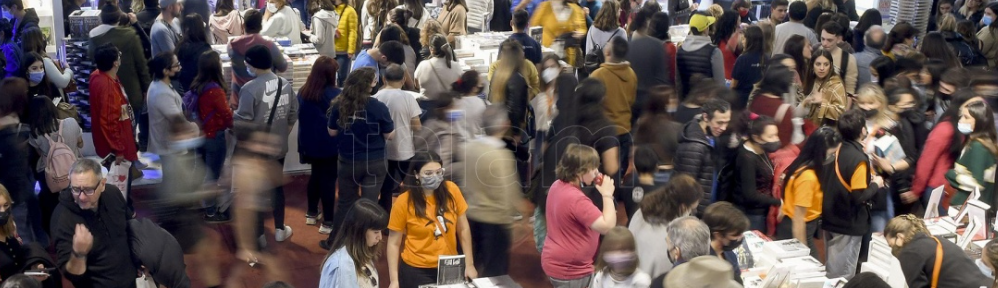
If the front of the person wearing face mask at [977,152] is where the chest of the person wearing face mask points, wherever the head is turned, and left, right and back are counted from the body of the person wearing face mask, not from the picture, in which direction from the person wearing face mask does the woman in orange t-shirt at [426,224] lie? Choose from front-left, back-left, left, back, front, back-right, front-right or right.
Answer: front-left

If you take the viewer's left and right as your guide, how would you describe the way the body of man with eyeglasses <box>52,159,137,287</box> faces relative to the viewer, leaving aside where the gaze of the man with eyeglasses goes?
facing the viewer

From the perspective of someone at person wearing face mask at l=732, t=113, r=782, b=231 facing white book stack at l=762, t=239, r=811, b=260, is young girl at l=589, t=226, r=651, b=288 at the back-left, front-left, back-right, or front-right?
front-right

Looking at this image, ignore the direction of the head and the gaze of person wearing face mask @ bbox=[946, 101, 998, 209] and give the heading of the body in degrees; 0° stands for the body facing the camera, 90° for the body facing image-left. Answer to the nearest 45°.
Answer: approximately 90°

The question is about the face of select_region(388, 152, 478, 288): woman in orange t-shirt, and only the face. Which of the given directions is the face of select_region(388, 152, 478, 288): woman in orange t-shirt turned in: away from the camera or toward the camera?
toward the camera

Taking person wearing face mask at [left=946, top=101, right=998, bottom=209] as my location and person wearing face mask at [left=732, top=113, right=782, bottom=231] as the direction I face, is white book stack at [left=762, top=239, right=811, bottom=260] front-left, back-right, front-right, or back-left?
front-left

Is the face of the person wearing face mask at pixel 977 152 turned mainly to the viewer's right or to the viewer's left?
to the viewer's left

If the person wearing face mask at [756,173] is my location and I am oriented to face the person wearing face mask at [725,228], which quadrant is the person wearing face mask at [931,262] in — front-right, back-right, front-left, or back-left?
front-left

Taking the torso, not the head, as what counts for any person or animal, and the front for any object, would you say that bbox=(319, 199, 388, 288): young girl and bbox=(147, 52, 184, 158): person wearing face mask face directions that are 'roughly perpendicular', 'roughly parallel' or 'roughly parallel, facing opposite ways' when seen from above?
roughly parallel
